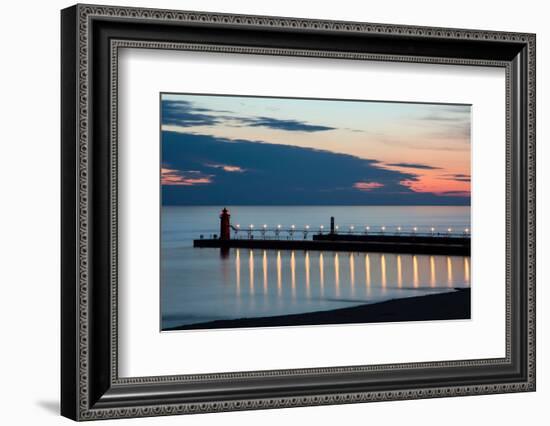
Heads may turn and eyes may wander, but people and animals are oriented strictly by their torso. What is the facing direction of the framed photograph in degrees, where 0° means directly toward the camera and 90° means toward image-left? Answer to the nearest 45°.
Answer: approximately 315°
